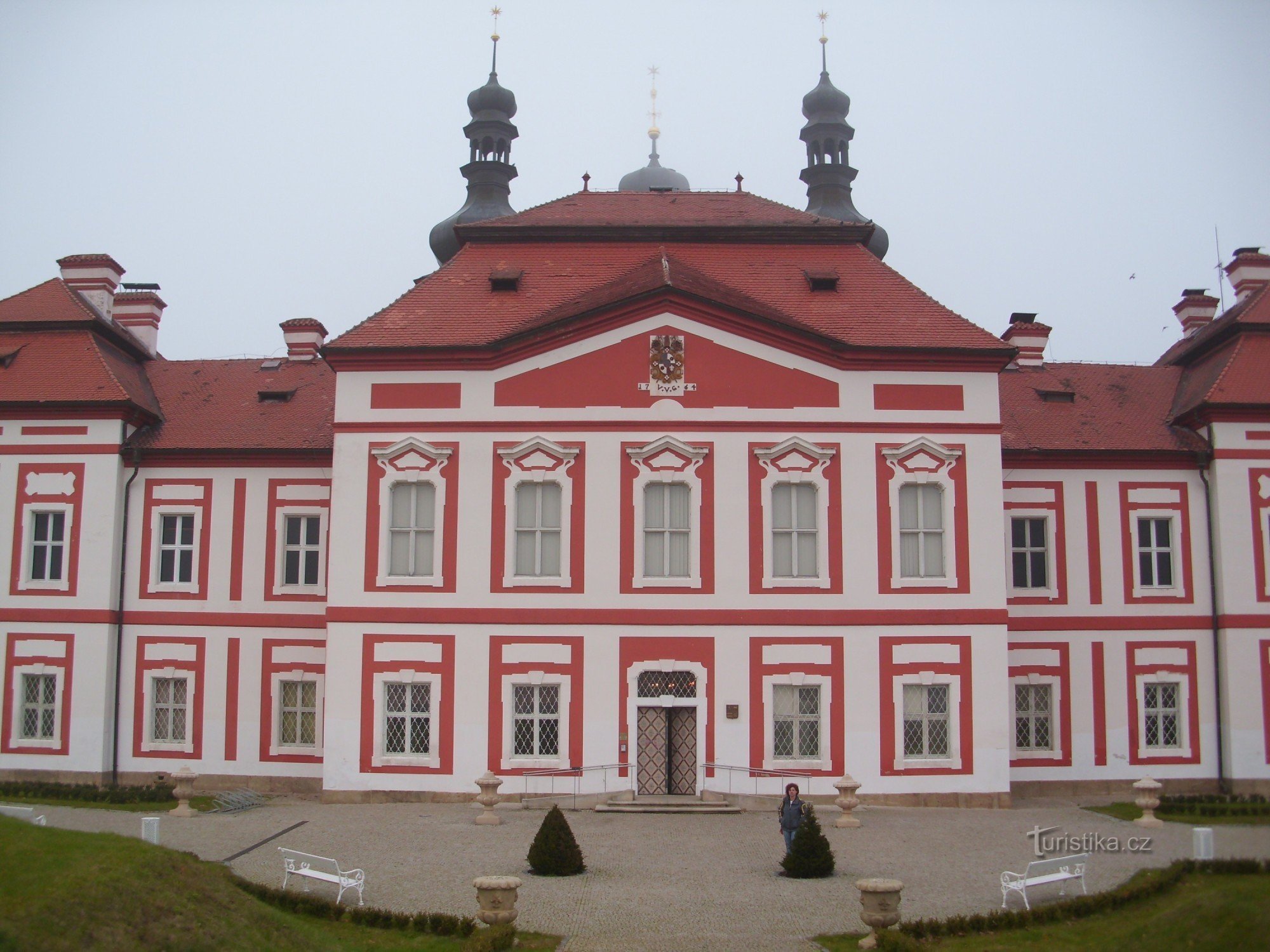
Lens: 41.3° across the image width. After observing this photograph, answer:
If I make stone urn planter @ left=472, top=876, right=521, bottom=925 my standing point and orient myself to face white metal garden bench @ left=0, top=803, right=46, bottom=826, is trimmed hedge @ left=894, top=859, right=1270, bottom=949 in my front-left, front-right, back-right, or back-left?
back-right

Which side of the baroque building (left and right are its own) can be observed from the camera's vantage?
front

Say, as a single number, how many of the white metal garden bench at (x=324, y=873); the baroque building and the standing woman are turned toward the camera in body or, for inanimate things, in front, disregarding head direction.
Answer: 2

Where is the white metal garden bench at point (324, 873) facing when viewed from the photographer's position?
facing away from the viewer and to the right of the viewer

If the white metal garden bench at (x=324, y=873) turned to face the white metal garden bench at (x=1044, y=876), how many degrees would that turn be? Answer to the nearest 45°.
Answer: approximately 45° to its right

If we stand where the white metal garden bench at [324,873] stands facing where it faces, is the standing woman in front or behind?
in front

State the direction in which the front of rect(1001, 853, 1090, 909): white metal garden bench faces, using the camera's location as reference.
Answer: facing away from the viewer and to the left of the viewer

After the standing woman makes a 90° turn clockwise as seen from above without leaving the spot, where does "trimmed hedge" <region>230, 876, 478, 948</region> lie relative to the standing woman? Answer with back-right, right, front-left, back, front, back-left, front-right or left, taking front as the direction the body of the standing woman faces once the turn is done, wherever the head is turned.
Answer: front-left

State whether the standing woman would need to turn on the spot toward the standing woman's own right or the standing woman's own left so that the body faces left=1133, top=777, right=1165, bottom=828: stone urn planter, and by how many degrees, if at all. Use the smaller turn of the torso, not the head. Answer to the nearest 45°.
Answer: approximately 135° to the standing woman's own left

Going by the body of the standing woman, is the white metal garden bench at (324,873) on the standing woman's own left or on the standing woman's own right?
on the standing woman's own right

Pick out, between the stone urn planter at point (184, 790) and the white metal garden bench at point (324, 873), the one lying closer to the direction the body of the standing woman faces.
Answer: the white metal garden bench

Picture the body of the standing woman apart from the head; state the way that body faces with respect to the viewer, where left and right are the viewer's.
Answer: facing the viewer

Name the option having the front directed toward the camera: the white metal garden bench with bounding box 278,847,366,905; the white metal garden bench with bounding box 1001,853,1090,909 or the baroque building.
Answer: the baroque building
